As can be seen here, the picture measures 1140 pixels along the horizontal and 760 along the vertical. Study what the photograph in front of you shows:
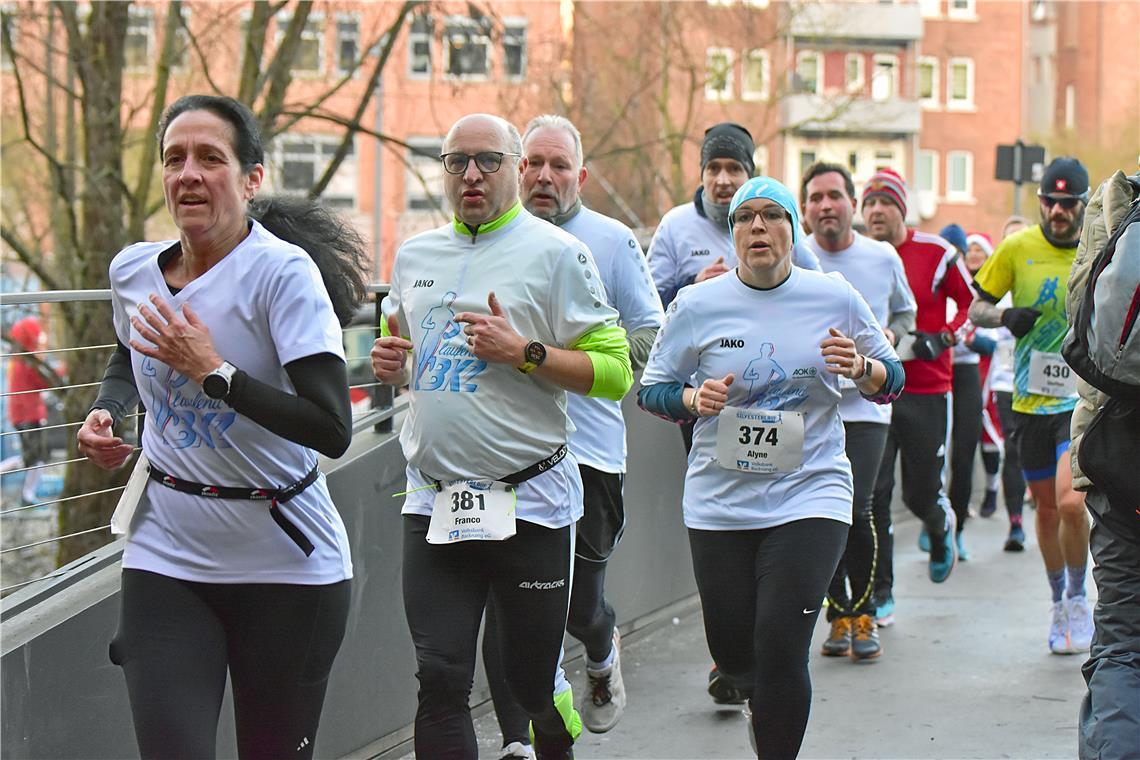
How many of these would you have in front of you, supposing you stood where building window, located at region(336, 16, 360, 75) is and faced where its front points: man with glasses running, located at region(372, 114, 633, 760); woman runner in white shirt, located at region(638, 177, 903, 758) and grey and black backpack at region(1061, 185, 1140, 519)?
3

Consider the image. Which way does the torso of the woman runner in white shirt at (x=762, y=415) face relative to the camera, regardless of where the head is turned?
toward the camera

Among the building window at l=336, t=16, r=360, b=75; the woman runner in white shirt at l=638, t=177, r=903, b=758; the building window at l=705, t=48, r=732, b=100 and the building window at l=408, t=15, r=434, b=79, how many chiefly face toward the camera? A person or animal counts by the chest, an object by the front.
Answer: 4

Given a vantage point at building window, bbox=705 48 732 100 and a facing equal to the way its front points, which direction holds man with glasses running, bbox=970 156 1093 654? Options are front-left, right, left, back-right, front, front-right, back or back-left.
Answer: front

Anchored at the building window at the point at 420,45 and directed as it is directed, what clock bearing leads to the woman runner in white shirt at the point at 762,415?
The woman runner in white shirt is roughly at 12 o'clock from the building window.

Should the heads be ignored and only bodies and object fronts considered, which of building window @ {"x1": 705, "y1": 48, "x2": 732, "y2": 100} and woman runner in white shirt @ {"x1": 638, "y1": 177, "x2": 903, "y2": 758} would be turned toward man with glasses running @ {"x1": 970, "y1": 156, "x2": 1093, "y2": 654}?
the building window

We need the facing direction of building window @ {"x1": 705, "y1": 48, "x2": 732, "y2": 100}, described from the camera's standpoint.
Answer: facing the viewer

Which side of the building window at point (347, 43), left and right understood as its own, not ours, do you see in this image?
front
